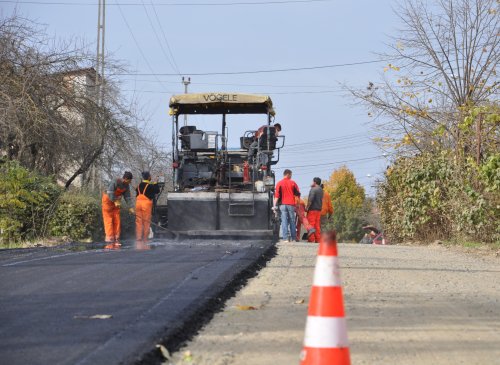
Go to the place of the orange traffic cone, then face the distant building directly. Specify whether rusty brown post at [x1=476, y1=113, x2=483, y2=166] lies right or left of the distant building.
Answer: right

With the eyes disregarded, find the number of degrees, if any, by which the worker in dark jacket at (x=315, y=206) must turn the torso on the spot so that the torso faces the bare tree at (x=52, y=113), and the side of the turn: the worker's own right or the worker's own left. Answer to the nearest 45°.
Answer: approximately 45° to the worker's own left

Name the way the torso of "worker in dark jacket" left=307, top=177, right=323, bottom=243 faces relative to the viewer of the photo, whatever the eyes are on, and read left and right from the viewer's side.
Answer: facing away from the viewer and to the left of the viewer

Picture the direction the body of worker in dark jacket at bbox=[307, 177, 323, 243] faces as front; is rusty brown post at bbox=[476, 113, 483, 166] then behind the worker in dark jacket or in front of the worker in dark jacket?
behind

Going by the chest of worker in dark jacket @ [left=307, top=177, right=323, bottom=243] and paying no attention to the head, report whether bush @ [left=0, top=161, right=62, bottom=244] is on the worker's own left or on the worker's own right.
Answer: on the worker's own left

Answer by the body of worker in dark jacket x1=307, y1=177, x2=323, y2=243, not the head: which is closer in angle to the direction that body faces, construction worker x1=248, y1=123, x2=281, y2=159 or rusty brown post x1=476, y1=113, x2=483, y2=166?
the construction worker
